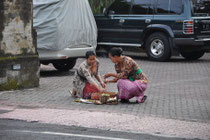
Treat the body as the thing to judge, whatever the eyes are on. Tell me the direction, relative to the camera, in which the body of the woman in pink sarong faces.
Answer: to the viewer's left

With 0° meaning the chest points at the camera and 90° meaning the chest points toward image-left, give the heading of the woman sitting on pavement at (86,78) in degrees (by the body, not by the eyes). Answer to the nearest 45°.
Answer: approximately 315°

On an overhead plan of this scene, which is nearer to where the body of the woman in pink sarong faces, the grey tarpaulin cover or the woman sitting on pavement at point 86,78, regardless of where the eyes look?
the woman sitting on pavement

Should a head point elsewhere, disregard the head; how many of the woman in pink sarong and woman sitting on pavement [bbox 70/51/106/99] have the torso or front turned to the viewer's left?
1

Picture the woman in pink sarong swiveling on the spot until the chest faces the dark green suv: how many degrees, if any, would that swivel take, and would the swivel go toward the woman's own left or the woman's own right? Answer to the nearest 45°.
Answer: approximately 90° to the woman's own right
